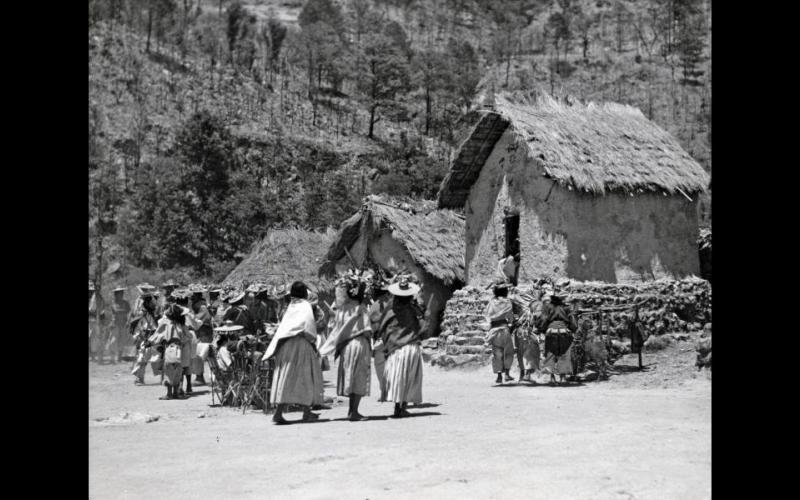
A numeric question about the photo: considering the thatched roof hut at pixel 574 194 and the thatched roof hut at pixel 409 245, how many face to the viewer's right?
0

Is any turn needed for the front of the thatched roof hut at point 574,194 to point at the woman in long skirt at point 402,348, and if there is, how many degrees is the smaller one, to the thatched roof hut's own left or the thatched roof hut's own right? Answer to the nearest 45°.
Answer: approximately 45° to the thatched roof hut's own left

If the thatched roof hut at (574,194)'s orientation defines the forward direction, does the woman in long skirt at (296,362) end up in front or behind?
in front

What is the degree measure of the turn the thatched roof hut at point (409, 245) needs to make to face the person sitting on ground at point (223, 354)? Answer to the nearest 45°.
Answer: approximately 45° to its left

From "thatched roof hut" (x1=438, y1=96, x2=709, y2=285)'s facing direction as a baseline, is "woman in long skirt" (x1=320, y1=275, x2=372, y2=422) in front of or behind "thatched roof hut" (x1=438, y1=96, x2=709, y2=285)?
in front

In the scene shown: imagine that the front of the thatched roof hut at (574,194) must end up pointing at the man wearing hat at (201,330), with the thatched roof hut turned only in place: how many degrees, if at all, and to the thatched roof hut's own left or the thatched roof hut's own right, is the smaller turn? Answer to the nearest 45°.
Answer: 0° — it already faces them

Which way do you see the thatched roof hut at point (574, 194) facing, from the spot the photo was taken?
facing the viewer and to the left of the viewer
